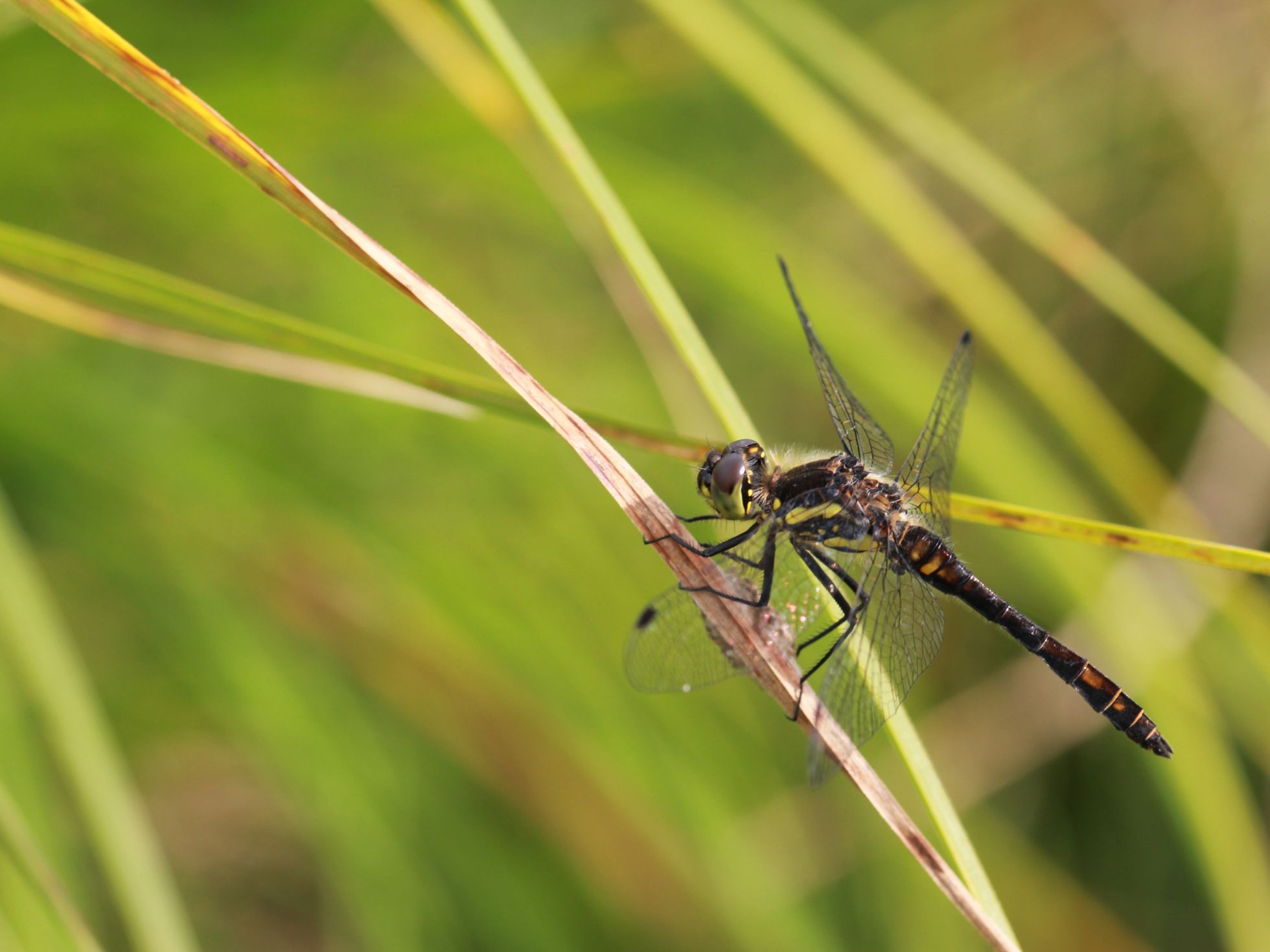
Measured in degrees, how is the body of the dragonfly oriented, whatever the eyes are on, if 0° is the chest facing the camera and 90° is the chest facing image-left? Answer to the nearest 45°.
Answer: approximately 90°

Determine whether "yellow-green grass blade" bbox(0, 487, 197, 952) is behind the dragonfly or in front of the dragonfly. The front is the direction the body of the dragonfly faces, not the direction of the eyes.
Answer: in front

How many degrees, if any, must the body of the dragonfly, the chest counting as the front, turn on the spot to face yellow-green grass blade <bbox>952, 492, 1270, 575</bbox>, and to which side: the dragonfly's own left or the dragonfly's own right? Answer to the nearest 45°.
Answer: approximately 135° to the dragonfly's own left
